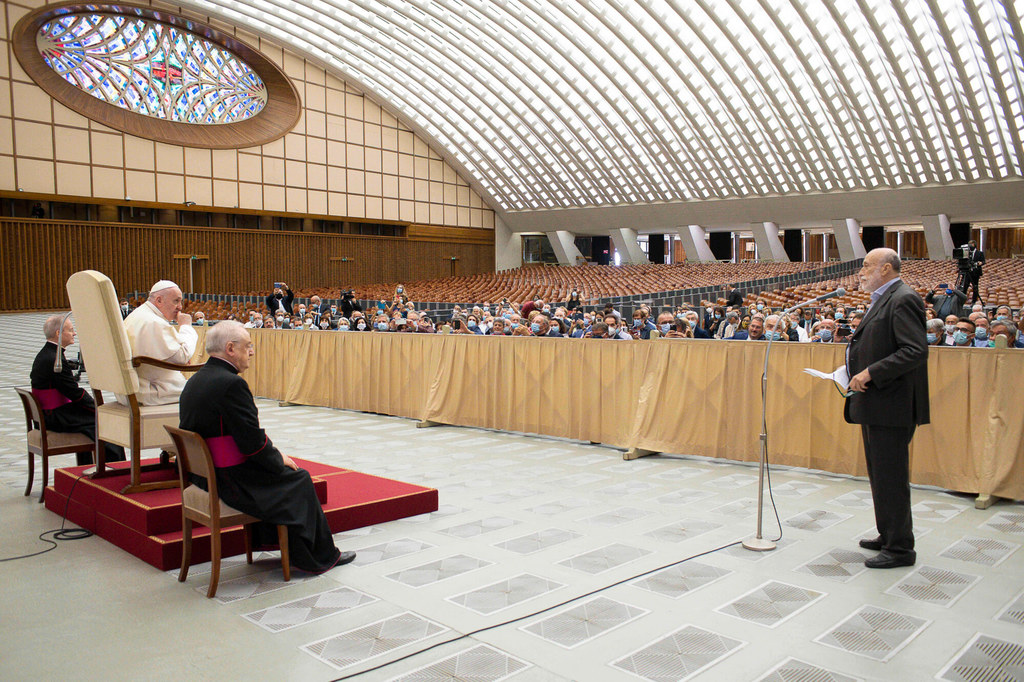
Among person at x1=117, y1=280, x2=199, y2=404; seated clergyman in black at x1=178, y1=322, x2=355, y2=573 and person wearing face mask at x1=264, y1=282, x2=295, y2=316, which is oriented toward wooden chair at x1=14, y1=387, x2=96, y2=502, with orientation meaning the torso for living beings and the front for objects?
the person wearing face mask

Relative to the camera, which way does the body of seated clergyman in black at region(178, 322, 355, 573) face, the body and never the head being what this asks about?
to the viewer's right

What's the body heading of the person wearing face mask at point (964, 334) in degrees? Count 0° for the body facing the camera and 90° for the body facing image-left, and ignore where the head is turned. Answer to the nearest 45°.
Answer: approximately 45°

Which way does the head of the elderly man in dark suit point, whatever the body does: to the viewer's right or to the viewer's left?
to the viewer's left

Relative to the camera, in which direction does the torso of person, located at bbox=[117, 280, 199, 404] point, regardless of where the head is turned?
to the viewer's right

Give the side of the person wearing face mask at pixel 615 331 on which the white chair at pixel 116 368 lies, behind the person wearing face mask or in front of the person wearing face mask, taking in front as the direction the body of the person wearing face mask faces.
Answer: in front

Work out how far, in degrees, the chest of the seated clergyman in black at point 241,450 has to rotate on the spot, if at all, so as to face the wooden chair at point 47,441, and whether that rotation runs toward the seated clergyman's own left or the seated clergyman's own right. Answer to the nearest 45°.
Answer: approximately 135° to the seated clergyman's own left

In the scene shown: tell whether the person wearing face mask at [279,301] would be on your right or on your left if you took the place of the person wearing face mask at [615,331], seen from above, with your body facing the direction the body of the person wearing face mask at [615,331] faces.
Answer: on your right

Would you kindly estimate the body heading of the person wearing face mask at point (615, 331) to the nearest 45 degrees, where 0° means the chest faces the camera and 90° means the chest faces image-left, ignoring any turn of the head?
approximately 45°

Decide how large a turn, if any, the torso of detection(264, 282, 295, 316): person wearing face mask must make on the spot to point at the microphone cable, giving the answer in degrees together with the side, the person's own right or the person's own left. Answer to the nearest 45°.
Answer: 0° — they already face it

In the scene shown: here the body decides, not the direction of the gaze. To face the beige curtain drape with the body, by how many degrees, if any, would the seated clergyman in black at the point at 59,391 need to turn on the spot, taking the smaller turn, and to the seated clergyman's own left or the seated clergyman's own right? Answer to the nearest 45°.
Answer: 0° — they already face it

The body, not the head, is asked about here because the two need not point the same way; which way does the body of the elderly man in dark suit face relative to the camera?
to the viewer's left

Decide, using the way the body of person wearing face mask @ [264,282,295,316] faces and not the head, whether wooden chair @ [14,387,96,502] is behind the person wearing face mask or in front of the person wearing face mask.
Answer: in front
